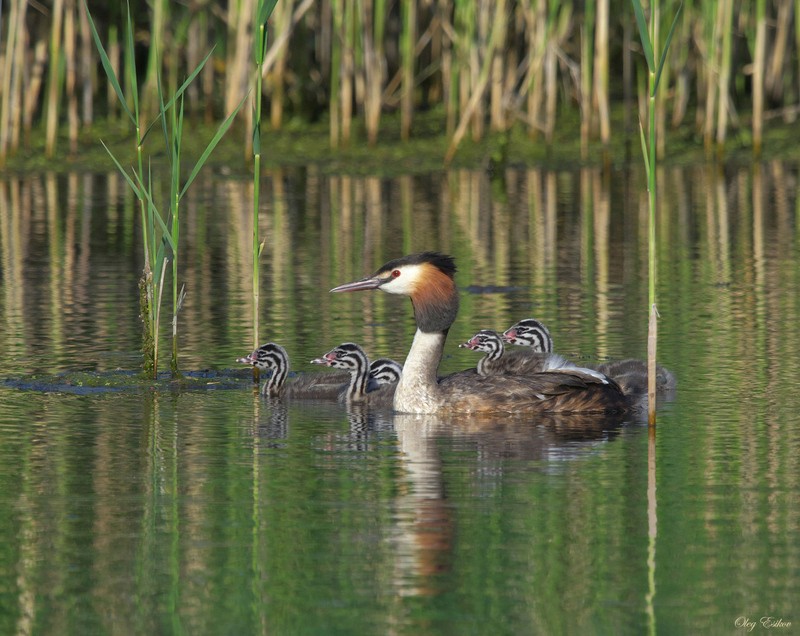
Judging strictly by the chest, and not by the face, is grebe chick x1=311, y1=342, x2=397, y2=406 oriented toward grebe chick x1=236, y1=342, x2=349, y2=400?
yes

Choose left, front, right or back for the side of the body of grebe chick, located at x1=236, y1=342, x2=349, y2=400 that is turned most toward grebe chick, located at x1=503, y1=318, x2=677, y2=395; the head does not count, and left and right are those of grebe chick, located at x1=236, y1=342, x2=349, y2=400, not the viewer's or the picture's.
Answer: back

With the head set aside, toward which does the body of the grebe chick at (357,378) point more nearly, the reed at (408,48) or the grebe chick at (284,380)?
the grebe chick

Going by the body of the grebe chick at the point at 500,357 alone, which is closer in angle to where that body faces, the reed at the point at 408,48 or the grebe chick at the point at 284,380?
the grebe chick

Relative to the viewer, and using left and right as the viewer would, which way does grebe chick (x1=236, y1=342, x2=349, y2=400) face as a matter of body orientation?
facing to the left of the viewer

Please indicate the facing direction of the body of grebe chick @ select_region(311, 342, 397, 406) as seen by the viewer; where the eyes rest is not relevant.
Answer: to the viewer's left

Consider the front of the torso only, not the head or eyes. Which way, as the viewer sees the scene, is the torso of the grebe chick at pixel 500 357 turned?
to the viewer's left

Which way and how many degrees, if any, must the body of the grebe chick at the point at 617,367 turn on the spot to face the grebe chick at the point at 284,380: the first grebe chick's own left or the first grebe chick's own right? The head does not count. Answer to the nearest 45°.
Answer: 0° — it already faces it
